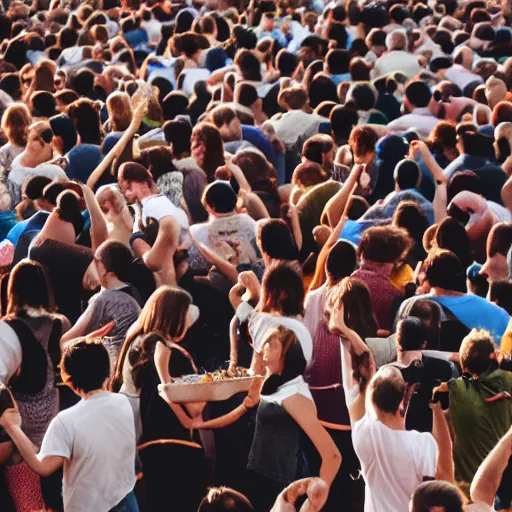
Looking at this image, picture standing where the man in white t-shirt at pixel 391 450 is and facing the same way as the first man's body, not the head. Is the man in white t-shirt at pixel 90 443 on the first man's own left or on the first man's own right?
on the first man's own left

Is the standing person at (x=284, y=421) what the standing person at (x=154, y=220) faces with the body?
no

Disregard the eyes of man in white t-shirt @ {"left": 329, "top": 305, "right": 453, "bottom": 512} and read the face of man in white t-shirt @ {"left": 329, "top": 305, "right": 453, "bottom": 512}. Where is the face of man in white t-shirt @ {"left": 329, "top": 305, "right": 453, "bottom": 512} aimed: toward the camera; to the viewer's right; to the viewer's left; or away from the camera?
away from the camera

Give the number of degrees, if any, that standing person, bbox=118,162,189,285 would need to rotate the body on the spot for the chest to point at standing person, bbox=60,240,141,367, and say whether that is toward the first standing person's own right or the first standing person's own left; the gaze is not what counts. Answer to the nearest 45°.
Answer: approximately 90° to the first standing person's own left

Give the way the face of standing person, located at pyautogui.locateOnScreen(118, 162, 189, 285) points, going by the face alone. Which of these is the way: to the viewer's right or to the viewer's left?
to the viewer's left

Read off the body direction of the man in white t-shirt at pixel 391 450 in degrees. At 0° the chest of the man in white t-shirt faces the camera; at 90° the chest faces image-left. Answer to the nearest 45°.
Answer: approximately 180°

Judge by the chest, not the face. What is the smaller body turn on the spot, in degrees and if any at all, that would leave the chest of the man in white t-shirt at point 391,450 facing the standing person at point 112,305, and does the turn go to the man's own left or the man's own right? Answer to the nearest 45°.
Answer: approximately 45° to the man's own left

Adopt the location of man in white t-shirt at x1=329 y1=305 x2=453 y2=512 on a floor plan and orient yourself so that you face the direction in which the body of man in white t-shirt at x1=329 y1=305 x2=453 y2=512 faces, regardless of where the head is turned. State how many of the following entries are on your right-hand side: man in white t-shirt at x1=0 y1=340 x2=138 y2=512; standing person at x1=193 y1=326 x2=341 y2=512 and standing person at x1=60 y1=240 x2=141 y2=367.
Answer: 0

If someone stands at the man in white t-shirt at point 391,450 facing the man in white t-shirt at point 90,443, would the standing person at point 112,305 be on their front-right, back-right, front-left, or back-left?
front-right

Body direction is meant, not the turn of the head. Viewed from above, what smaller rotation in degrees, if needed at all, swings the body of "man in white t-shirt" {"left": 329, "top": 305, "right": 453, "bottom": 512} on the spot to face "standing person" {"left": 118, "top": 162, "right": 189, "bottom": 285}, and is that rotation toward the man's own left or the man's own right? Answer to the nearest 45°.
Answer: approximately 45° to the man's own left

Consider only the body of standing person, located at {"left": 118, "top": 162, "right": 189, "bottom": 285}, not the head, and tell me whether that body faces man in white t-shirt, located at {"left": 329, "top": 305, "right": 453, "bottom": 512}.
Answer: no
